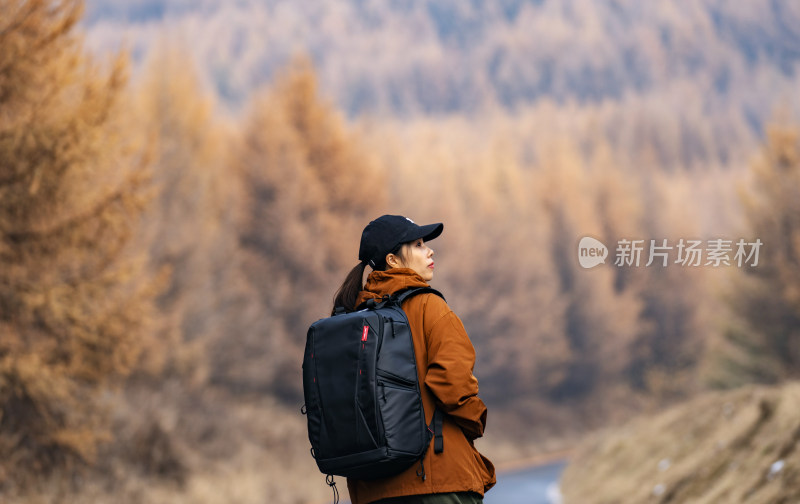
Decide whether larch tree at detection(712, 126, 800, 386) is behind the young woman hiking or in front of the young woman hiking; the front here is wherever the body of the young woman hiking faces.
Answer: in front

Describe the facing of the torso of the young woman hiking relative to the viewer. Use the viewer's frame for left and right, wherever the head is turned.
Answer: facing away from the viewer and to the right of the viewer

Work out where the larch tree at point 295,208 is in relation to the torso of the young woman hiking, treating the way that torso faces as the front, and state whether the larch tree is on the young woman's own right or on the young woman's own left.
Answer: on the young woman's own left

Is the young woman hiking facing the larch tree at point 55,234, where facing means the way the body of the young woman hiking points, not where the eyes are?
no

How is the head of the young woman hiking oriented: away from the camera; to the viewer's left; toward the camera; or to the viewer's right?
to the viewer's right

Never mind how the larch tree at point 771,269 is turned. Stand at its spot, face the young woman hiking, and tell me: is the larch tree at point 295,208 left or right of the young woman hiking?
right
